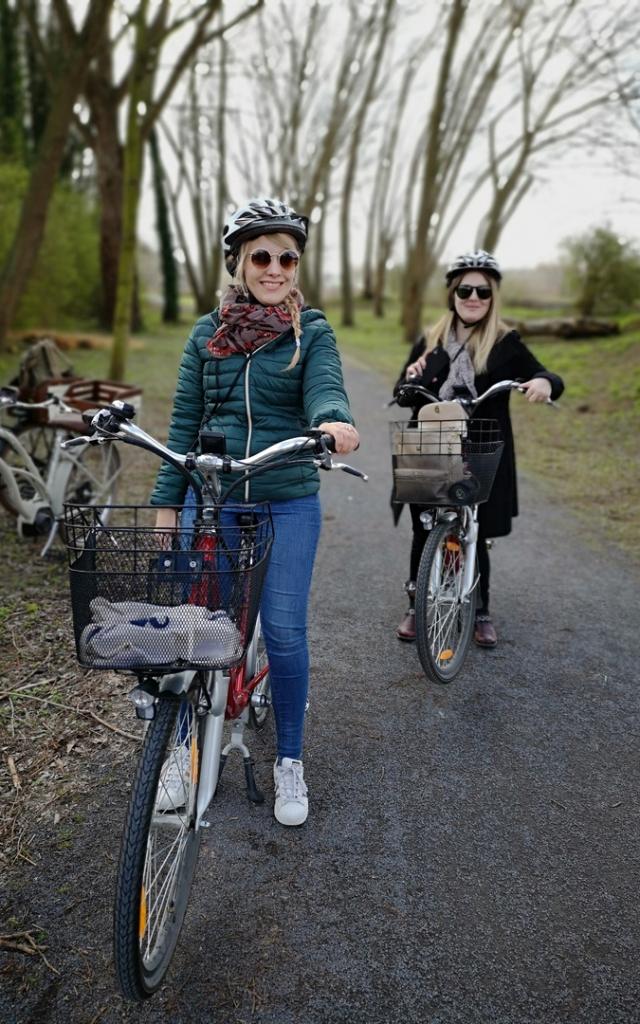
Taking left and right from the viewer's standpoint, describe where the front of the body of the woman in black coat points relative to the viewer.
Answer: facing the viewer

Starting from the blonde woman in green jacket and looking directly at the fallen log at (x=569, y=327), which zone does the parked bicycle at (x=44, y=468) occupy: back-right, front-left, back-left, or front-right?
front-left

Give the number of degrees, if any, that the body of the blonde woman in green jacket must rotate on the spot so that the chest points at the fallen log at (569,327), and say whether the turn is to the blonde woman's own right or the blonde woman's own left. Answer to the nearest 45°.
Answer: approximately 135° to the blonde woman's own left

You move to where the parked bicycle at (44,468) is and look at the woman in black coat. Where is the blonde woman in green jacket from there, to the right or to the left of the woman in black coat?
right

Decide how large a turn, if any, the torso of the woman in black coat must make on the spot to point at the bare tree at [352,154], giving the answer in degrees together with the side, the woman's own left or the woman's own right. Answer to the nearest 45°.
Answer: approximately 180°

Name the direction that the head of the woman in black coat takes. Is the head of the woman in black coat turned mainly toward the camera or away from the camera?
toward the camera

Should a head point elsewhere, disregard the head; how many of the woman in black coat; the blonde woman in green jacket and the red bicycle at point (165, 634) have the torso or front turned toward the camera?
3

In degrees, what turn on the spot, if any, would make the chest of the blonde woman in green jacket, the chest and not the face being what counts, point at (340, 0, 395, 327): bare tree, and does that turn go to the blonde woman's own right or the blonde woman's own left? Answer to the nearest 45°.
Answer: approximately 180°

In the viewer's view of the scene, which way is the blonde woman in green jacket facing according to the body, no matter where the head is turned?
toward the camera

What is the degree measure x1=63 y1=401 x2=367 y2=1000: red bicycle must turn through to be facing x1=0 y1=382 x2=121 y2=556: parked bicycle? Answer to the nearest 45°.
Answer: approximately 180°

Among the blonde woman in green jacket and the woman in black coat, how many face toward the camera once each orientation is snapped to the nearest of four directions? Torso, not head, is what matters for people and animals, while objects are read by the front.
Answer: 2

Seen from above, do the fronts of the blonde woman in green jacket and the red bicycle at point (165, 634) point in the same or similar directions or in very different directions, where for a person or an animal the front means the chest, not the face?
same or similar directions
